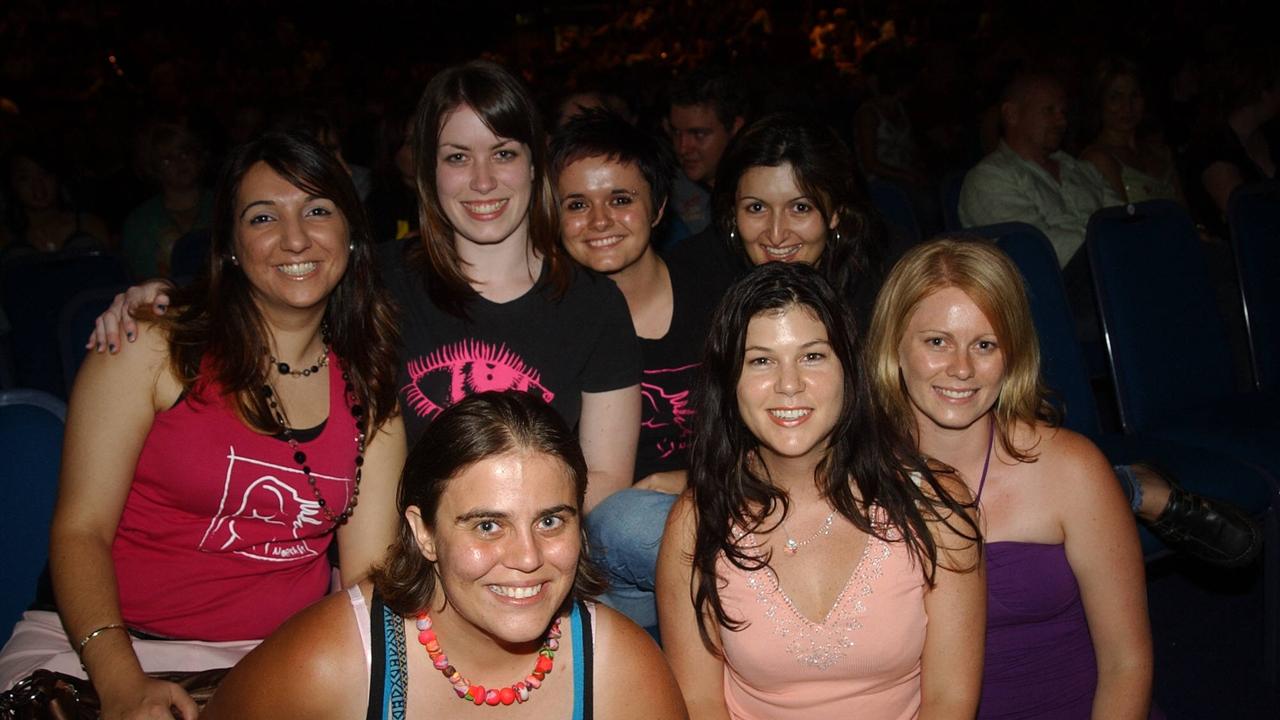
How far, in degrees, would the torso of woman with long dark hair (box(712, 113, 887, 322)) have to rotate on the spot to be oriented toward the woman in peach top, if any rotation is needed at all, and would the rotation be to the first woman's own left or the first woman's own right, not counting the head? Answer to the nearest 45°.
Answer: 0° — they already face them

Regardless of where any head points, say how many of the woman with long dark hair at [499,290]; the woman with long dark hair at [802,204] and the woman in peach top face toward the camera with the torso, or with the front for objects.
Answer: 3

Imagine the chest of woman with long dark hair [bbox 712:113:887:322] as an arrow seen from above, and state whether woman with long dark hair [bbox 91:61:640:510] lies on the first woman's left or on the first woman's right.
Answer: on the first woman's right

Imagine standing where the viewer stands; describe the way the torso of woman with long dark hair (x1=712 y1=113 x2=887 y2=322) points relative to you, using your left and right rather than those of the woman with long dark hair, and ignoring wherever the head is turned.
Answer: facing the viewer

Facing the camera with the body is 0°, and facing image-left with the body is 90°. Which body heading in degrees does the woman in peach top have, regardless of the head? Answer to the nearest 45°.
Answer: approximately 0°

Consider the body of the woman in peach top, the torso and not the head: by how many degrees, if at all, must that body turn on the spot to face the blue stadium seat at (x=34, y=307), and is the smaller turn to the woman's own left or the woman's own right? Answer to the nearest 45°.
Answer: approximately 135° to the woman's own right

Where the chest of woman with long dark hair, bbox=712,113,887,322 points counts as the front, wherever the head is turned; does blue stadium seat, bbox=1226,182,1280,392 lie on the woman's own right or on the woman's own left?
on the woman's own left

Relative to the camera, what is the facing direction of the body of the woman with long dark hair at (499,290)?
toward the camera

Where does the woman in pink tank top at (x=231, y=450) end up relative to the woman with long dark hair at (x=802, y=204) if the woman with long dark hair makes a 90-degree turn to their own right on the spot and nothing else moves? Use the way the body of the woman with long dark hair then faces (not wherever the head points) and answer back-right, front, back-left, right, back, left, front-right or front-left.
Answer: front-left
